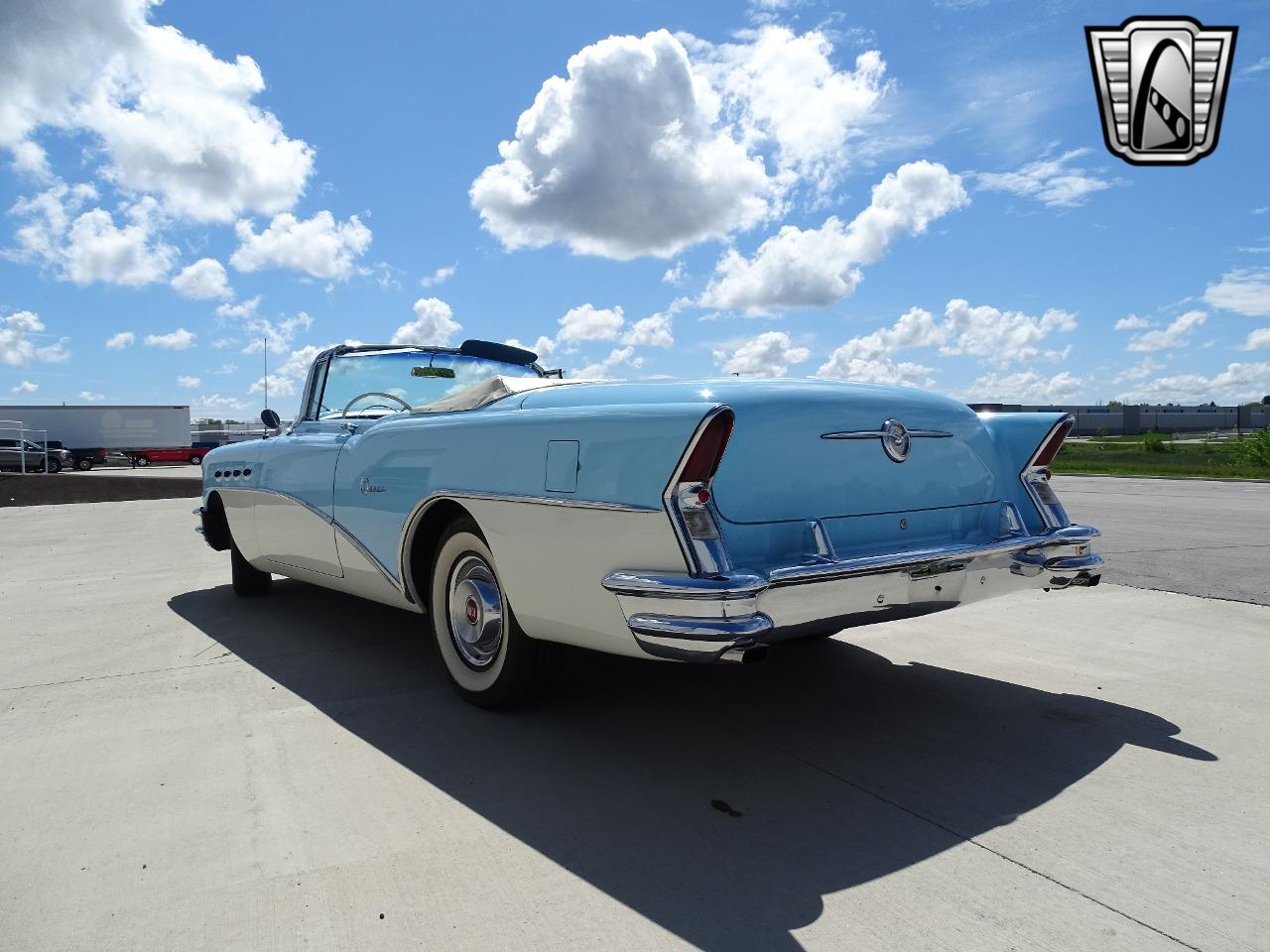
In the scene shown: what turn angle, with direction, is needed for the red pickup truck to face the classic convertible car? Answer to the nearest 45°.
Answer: approximately 90° to its right

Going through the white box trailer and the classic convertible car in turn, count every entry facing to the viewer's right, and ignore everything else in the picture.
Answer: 1

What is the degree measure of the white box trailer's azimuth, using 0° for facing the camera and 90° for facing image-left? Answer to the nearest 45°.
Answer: approximately 270°

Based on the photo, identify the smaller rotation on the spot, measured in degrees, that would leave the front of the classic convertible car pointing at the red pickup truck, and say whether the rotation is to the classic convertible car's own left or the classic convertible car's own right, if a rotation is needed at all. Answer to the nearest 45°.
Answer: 0° — it already faces it

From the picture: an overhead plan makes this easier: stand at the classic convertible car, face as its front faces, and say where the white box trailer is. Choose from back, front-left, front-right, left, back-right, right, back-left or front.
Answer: front

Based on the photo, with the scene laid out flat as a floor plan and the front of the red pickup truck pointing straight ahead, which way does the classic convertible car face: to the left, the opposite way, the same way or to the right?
to the left

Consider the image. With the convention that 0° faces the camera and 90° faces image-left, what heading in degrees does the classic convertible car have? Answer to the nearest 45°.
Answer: approximately 135°

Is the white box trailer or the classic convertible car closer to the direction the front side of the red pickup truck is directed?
the classic convertible car

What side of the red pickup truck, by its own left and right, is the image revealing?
right

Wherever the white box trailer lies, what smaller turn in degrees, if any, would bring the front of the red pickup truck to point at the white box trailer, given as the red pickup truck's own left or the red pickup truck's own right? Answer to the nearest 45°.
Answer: approximately 180°
